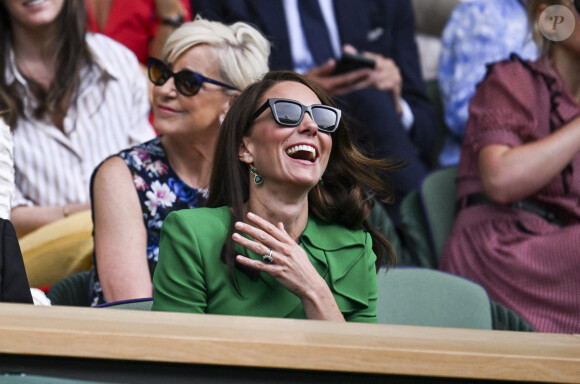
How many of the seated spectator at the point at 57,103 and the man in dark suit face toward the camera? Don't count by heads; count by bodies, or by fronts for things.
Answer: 2

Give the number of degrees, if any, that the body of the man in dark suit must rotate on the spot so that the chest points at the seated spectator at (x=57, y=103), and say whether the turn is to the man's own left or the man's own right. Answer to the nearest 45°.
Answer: approximately 45° to the man's own right

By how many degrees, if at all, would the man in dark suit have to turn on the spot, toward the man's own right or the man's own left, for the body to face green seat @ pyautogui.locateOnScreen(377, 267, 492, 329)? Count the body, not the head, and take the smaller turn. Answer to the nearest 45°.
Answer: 0° — they already face it

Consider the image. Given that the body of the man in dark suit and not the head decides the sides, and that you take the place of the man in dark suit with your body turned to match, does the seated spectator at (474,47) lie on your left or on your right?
on your left

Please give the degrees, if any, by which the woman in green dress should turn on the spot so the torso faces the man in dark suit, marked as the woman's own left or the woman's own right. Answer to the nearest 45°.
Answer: approximately 135° to the woman's own left

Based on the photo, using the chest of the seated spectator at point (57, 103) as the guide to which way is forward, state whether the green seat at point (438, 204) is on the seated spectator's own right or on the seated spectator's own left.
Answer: on the seated spectator's own left

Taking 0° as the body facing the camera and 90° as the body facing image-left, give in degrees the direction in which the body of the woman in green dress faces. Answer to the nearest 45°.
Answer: approximately 315°
